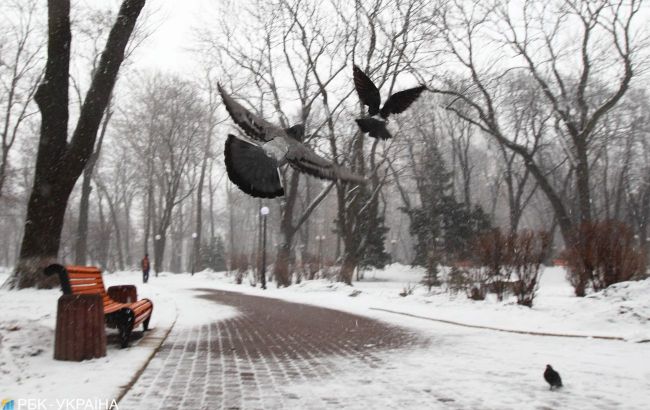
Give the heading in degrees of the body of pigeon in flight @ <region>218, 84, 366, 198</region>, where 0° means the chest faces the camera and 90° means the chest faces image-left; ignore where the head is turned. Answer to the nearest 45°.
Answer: approximately 225°

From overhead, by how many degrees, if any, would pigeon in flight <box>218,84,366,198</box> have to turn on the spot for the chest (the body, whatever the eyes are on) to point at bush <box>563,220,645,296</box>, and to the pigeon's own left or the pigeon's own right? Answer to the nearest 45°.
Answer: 0° — it already faces it

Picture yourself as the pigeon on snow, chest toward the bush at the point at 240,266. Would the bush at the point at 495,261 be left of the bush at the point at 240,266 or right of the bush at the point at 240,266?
right

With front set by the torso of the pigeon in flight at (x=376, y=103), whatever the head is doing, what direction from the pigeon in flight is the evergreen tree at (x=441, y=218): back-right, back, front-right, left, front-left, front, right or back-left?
front

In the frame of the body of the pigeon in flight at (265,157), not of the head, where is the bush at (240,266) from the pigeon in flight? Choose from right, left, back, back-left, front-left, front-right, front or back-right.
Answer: front-left

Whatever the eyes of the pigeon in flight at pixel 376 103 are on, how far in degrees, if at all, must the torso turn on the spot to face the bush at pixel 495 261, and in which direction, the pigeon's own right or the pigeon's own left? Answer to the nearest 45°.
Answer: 0° — it already faces it

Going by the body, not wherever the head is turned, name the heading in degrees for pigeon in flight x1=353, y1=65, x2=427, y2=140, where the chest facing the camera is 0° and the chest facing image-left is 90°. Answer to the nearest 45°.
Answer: approximately 180°

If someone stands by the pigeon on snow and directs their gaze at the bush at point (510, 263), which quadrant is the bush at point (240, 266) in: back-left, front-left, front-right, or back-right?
front-left

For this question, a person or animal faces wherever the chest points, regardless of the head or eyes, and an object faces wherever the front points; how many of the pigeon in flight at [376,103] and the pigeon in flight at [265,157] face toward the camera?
0

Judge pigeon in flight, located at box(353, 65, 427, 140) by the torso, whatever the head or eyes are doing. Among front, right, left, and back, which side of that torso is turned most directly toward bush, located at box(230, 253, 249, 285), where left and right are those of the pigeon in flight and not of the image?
front

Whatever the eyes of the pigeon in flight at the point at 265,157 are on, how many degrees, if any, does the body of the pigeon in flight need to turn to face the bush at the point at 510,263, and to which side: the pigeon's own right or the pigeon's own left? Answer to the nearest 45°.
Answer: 0° — it already faces it
